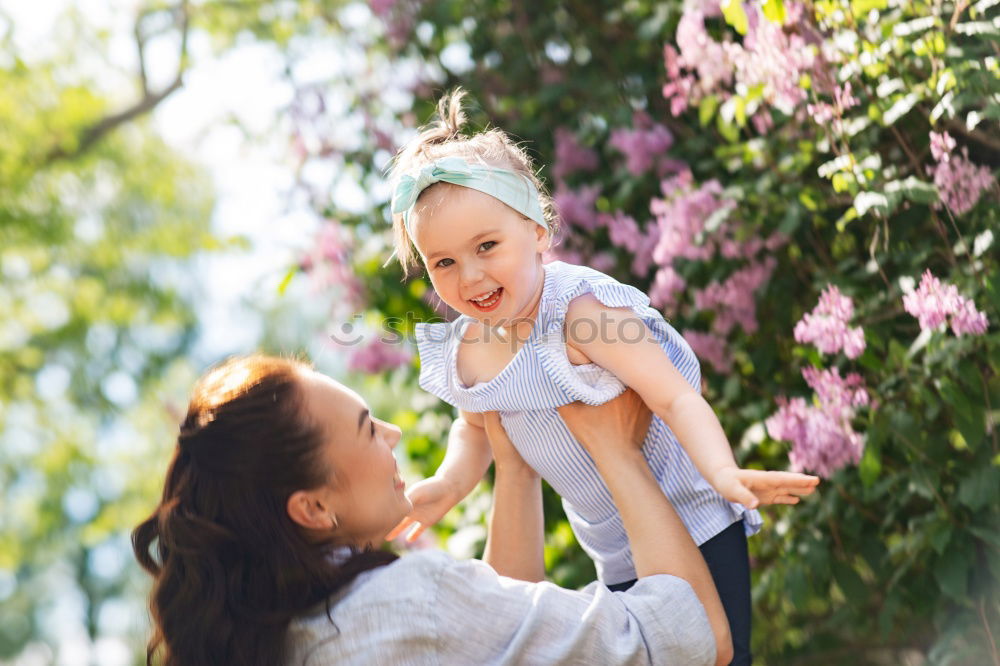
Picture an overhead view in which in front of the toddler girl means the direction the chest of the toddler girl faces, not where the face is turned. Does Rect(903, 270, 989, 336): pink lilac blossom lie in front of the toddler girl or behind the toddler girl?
behind

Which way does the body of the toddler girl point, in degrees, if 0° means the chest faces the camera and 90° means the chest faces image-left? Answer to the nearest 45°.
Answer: approximately 45°

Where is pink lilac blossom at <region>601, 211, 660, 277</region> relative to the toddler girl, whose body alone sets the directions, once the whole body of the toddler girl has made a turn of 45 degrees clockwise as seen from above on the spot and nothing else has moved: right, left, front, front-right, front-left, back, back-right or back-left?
right

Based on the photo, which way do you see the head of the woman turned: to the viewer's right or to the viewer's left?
to the viewer's right

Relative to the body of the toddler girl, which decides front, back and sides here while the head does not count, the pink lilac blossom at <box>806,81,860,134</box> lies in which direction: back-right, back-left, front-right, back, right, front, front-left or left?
back

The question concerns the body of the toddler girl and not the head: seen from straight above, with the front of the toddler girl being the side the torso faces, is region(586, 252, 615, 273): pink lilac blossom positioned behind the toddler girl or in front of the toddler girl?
behind

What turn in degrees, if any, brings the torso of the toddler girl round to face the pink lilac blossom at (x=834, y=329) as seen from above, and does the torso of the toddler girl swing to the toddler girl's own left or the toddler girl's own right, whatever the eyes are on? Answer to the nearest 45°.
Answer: approximately 180°
